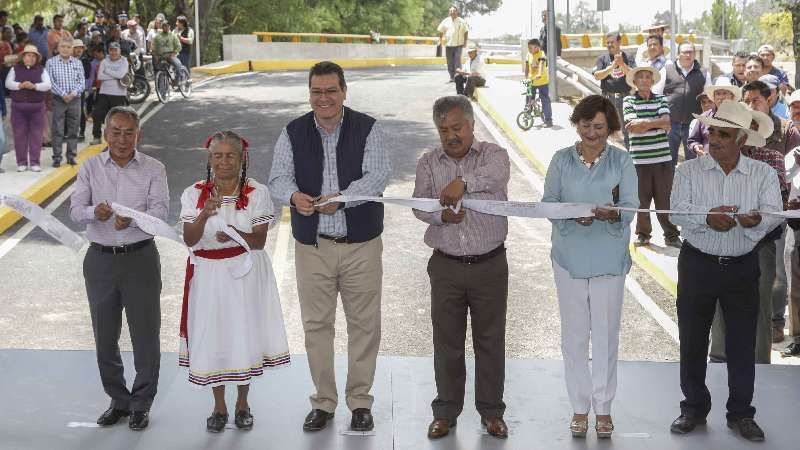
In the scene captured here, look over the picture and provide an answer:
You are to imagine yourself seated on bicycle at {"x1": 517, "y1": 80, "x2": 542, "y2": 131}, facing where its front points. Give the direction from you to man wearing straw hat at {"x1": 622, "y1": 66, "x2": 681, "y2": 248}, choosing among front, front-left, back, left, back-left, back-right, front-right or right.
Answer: front-left

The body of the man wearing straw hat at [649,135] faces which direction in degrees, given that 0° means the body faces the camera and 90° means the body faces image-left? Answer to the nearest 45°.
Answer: approximately 0°

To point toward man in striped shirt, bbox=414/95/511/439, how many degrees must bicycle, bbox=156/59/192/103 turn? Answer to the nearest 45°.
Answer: approximately 45° to its left

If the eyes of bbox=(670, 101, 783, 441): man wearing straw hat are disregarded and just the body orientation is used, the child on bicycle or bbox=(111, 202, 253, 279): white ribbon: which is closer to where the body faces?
the white ribbon

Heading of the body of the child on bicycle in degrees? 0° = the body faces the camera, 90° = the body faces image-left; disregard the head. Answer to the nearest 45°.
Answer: approximately 45°

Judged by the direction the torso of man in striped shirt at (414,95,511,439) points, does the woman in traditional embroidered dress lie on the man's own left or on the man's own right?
on the man's own right

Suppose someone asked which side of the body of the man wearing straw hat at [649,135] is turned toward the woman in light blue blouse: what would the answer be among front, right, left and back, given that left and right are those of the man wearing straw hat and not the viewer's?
front

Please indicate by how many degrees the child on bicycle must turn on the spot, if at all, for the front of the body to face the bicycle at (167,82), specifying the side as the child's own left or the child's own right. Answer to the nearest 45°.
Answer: approximately 90° to the child's own right

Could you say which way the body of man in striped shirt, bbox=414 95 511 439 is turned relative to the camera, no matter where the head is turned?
toward the camera

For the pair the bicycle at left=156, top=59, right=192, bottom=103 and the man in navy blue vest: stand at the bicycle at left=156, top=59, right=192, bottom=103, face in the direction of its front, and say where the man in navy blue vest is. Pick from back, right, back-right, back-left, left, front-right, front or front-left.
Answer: front-left

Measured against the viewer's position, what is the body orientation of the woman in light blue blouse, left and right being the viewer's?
facing the viewer

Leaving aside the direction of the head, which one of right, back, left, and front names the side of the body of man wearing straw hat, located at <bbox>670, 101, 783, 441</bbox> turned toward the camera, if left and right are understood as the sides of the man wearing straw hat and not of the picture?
front

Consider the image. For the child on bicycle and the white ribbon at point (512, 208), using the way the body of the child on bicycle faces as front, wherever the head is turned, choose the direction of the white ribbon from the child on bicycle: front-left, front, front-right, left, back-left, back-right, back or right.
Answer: front-left
